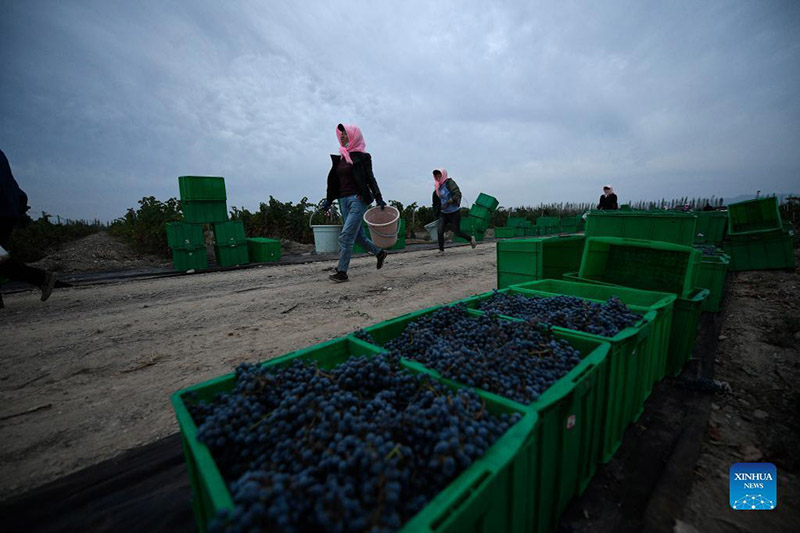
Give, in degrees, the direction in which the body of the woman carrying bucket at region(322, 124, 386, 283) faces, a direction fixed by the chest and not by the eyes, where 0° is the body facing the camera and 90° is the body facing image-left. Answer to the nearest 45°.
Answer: approximately 45°

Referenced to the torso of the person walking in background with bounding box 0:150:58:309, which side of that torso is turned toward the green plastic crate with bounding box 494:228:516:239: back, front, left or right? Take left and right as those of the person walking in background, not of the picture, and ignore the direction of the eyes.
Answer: back

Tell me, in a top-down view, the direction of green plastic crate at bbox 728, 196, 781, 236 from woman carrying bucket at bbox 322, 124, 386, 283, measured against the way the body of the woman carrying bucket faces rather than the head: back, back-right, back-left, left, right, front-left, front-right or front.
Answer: back-left

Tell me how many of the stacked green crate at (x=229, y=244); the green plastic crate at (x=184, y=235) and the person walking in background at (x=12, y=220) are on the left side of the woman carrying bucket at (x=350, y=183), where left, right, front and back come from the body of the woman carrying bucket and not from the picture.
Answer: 0

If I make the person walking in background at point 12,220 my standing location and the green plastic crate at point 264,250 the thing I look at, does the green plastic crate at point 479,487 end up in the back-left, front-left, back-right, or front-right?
back-right

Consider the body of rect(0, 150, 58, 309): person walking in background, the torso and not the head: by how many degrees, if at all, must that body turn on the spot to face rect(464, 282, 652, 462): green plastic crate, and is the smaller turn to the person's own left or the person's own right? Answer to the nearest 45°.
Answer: approximately 90° to the person's own left

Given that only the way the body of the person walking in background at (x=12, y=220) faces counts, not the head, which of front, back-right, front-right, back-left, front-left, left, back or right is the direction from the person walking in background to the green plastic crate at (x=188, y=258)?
back-right

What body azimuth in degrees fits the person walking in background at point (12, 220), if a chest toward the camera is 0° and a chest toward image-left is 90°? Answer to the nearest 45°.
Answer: approximately 90°

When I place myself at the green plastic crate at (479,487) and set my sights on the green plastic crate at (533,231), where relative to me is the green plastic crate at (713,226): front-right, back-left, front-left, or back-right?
front-right

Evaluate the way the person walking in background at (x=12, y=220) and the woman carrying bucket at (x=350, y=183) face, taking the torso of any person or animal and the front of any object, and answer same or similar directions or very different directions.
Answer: same or similar directions

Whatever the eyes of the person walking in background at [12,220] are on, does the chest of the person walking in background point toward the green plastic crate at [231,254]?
no
